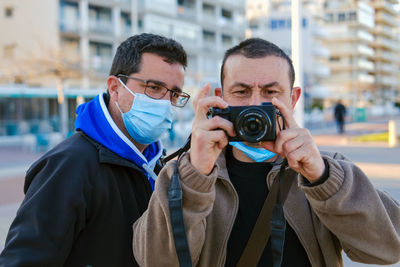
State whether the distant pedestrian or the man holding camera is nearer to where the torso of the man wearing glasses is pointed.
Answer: the man holding camera

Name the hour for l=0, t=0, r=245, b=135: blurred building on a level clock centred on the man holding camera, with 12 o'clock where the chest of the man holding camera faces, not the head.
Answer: The blurred building is roughly at 5 o'clock from the man holding camera.

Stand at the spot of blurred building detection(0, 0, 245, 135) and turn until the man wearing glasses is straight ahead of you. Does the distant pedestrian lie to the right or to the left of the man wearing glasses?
left

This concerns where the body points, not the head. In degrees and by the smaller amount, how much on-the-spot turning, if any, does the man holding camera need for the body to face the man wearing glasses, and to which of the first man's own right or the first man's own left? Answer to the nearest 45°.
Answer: approximately 90° to the first man's own right

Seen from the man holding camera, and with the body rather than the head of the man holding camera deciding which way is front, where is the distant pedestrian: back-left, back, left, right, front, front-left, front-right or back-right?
back

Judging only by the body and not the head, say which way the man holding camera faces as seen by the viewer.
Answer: toward the camera

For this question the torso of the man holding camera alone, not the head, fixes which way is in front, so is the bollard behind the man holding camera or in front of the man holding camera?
behind

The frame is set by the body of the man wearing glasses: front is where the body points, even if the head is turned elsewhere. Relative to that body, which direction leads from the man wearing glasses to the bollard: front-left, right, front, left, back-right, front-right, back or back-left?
left

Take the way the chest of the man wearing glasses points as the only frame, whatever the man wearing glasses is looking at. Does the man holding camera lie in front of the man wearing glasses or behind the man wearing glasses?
in front

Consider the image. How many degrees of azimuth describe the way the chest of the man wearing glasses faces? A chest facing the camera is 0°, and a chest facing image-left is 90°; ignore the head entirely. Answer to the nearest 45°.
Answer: approximately 315°

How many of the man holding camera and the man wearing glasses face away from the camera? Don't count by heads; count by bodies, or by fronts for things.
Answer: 0
